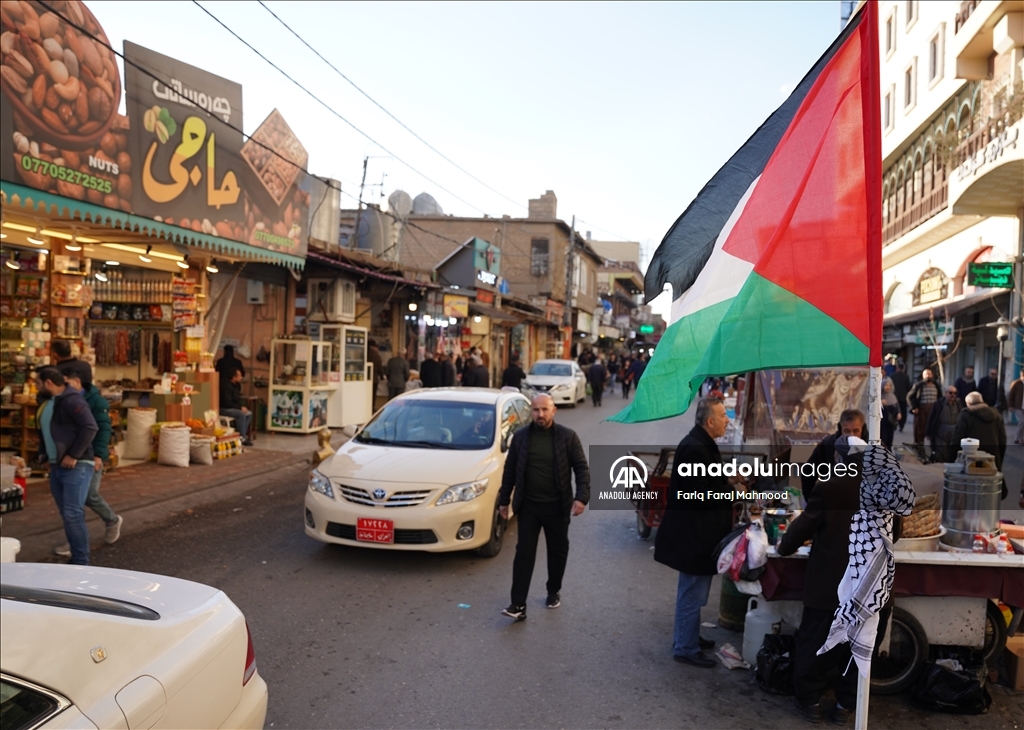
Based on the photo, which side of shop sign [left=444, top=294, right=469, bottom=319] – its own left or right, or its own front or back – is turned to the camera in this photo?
front

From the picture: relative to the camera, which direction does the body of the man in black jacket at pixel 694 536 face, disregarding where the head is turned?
to the viewer's right

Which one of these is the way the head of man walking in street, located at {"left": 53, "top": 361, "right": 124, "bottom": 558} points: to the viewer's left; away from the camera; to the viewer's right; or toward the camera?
to the viewer's left

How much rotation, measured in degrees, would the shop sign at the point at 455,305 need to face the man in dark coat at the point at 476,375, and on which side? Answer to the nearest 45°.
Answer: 0° — it already faces them

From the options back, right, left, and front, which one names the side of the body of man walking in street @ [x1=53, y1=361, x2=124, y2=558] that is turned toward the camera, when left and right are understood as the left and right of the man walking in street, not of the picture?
left

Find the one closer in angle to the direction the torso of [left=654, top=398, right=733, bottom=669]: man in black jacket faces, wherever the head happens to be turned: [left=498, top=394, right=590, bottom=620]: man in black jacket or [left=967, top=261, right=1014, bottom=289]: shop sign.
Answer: the shop sign

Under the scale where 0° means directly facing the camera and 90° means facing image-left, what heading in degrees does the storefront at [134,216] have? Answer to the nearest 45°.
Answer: approximately 315°

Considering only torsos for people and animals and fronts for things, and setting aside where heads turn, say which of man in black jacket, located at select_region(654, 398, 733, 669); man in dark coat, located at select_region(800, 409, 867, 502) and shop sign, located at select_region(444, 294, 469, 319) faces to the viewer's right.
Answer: the man in black jacket

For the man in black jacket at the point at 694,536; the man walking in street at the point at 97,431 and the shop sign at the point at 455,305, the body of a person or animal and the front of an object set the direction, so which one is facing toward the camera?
the shop sign

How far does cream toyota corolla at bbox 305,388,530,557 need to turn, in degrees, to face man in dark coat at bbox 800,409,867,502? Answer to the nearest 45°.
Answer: approximately 90° to its left

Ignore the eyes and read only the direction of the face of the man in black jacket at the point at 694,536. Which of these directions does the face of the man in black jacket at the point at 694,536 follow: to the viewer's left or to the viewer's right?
to the viewer's right

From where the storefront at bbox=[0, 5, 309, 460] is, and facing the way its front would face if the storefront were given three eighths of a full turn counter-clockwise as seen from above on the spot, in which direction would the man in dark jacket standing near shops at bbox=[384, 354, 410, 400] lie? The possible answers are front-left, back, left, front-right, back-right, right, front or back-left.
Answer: front-right

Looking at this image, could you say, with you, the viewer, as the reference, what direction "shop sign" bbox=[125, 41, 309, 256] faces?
facing the viewer and to the right of the viewer

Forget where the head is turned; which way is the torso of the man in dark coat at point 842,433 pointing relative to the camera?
toward the camera
